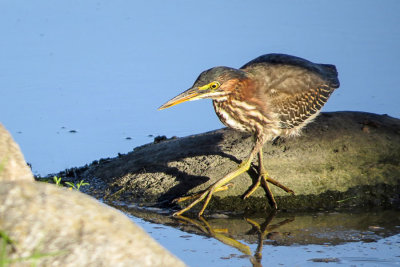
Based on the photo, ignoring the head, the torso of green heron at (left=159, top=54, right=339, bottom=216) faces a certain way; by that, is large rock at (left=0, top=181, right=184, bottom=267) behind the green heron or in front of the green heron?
in front

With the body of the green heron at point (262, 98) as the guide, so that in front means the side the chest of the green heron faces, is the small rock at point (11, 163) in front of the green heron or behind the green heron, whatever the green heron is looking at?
in front

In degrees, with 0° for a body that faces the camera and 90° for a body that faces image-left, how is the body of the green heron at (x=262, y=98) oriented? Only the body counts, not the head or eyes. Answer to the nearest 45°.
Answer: approximately 45°
